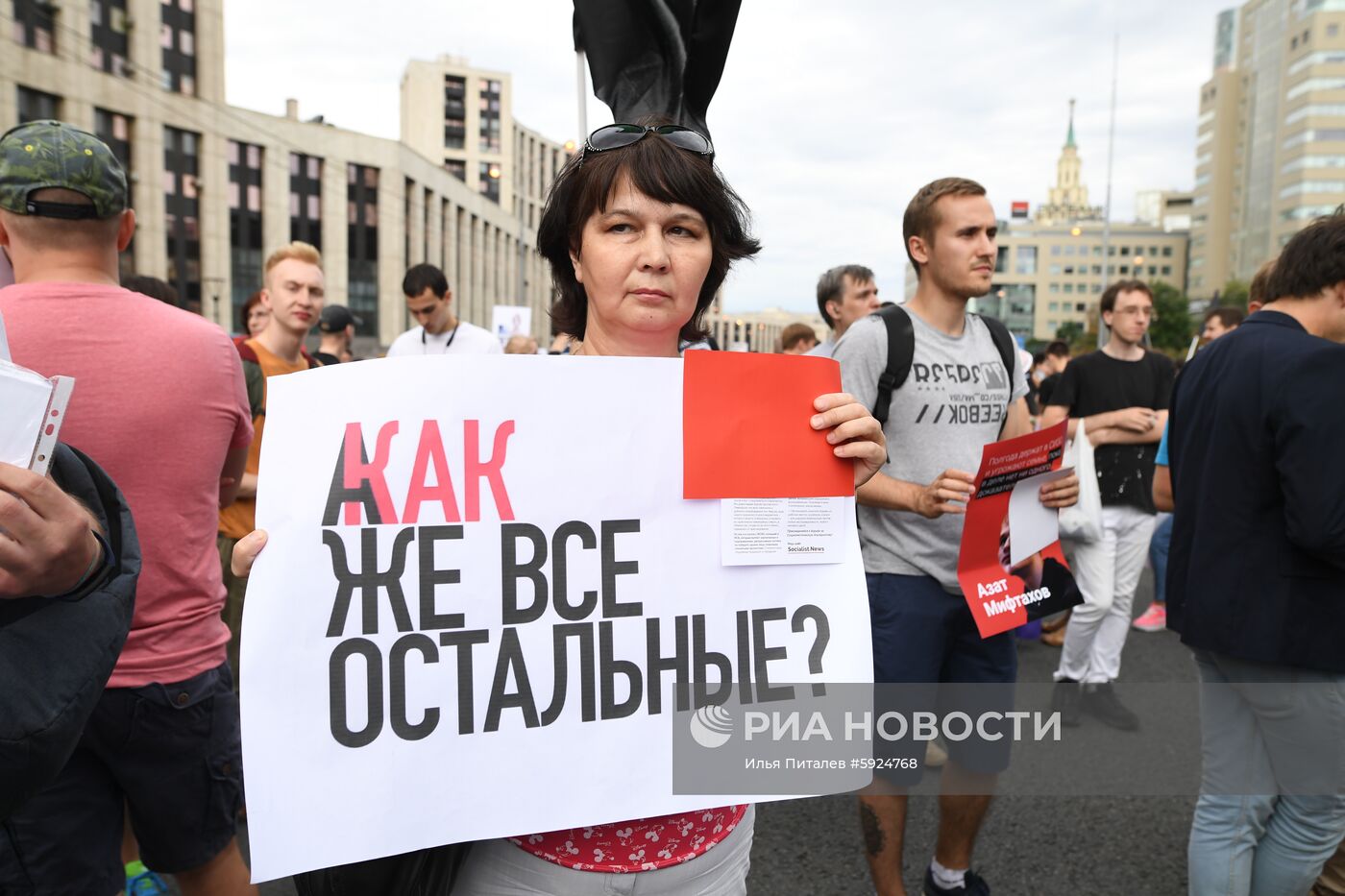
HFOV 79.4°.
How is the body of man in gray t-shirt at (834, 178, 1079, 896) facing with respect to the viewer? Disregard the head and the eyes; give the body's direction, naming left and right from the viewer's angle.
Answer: facing the viewer and to the right of the viewer

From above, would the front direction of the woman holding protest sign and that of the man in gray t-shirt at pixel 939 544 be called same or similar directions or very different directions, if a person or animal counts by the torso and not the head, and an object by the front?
same or similar directions

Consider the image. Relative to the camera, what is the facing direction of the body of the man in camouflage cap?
away from the camera

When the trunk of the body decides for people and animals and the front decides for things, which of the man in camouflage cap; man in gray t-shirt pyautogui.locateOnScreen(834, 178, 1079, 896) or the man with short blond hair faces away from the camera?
the man in camouflage cap

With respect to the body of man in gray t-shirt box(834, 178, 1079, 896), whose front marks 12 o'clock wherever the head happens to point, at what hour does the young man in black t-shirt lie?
The young man in black t-shirt is roughly at 8 o'clock from the man in gray t-shirt.

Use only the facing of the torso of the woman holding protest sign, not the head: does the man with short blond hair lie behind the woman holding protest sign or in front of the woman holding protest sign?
behind

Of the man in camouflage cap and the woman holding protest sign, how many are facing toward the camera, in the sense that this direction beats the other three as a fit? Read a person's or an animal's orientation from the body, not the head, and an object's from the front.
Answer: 1

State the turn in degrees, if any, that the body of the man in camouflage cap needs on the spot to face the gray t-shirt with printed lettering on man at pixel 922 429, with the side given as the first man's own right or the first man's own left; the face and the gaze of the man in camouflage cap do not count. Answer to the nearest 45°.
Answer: approximately 90° to the first man's own right

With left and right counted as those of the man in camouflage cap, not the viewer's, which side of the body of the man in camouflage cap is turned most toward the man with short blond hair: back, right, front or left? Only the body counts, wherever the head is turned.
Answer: front

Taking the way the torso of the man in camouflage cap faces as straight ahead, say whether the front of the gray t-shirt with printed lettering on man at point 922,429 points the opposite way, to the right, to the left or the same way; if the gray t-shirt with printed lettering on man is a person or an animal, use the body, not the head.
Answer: the opposite way

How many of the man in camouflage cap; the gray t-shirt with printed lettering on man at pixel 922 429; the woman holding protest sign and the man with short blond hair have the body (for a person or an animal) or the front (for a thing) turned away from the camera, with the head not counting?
1

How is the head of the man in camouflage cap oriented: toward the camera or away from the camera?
away from the camera

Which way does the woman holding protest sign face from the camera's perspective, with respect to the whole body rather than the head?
toward the camera
